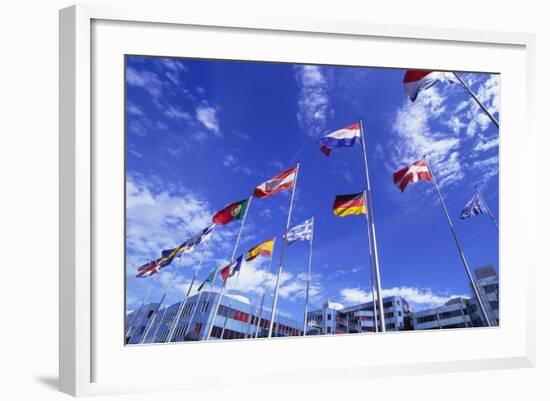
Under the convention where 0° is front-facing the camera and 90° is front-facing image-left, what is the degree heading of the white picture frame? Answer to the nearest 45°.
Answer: approximately 315°
